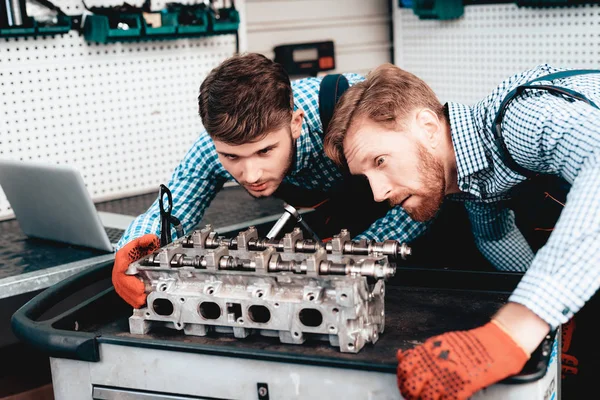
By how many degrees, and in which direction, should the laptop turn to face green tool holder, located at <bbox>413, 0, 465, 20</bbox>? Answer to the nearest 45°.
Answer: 0° — it already faces it

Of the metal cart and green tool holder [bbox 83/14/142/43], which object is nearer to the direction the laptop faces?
the green tool holder

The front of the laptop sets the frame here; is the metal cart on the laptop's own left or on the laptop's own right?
on the laptop's own right

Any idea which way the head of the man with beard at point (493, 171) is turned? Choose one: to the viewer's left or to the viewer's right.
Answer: to the viewer's left

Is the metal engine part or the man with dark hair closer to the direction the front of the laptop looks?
the man with dark hair

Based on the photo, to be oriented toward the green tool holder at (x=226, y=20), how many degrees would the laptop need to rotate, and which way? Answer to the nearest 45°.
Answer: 0° — it already faces it

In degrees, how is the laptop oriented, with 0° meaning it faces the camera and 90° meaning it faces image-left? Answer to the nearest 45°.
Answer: approximately 225°
